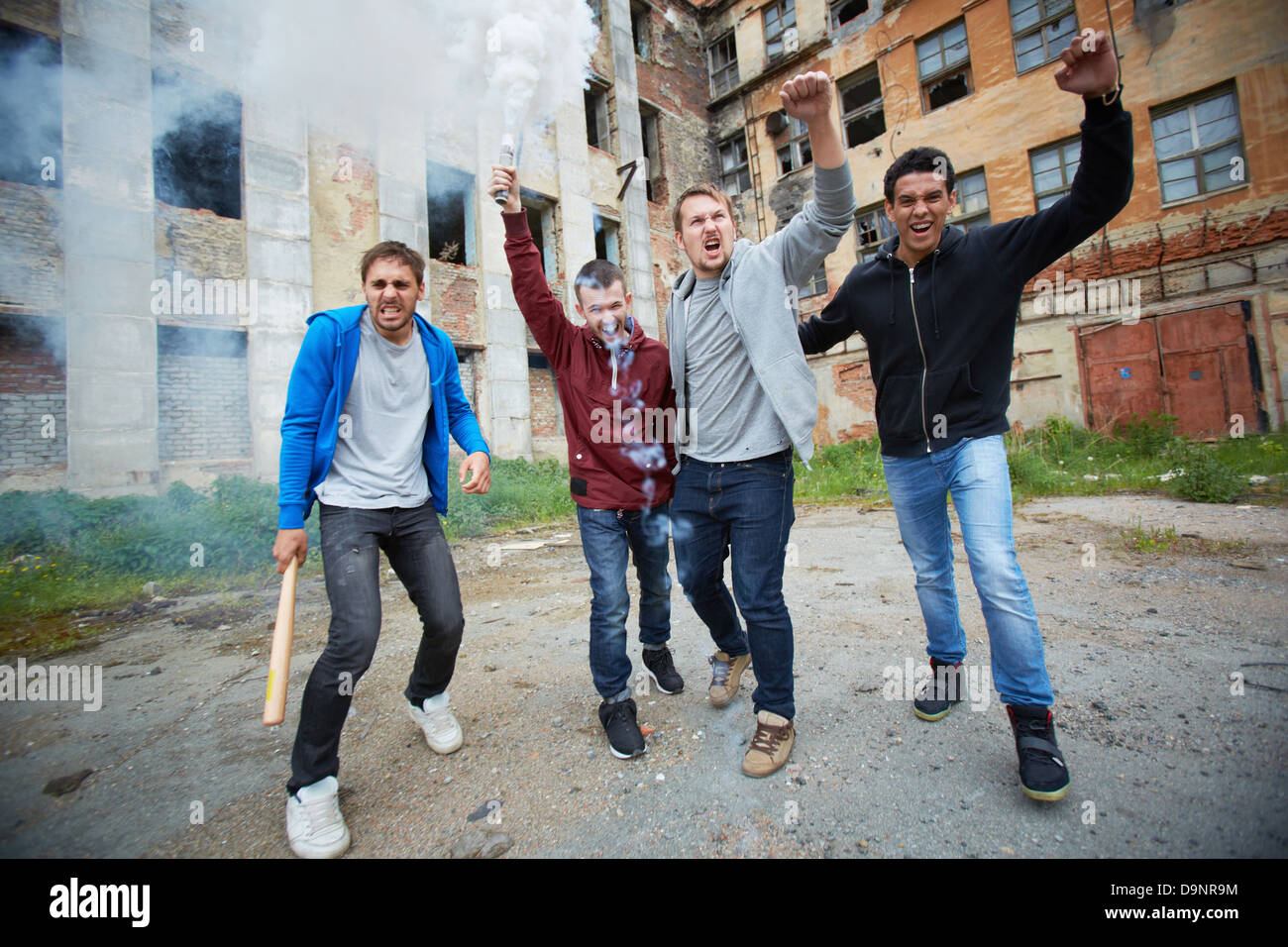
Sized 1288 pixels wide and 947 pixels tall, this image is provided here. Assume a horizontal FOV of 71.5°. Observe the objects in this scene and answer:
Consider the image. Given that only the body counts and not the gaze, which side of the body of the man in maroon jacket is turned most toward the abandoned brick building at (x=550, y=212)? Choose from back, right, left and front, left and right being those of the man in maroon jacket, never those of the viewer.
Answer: back

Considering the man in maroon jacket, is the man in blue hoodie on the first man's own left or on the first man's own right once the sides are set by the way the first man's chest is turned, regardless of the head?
on the first man's own right

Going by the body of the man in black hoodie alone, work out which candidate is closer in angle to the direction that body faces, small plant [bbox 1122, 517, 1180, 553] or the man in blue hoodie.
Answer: the man in blue hoodie

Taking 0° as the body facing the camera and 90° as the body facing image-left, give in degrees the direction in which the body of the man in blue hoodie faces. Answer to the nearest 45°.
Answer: approximately 0°

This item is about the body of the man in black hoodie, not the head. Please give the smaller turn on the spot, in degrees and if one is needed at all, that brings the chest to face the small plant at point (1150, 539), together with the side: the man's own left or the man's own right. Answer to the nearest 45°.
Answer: approximately 180°

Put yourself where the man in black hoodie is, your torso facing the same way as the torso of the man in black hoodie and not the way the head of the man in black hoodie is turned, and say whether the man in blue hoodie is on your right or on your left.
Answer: on your right

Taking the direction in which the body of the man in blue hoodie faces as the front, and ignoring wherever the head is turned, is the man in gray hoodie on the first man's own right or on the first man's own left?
on the first man's own left

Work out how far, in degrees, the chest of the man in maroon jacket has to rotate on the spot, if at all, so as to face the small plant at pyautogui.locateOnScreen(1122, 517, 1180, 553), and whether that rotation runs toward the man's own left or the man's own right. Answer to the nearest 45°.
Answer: approximately 135° to the man's own left
